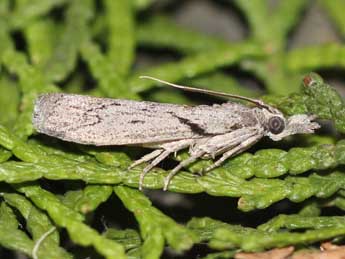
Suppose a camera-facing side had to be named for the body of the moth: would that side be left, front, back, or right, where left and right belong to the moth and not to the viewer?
right
